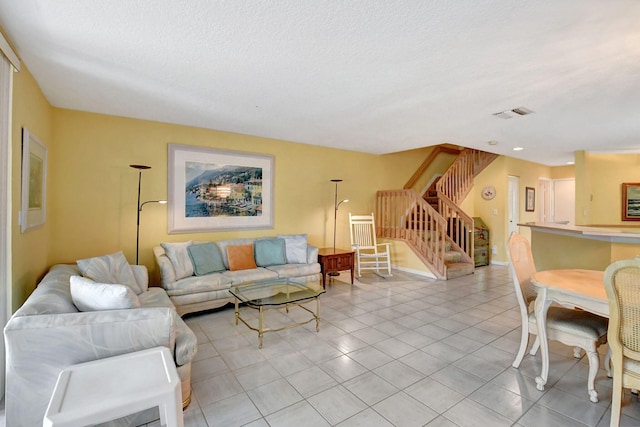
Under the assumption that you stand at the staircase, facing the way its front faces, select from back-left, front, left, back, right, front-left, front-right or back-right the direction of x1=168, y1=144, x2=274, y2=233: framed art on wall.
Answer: right

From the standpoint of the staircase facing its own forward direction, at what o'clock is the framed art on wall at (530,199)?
The framed art on wall is roughly at 9 o'clock from the staircase.

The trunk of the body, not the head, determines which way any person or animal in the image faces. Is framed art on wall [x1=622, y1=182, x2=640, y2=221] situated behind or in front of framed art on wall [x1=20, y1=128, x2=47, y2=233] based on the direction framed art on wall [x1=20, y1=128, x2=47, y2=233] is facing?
in front

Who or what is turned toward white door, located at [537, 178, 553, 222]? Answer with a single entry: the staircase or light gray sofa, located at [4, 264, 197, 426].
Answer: the light gray sofa

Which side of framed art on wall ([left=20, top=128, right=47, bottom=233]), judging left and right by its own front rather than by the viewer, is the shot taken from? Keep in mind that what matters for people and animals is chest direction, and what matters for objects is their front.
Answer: right

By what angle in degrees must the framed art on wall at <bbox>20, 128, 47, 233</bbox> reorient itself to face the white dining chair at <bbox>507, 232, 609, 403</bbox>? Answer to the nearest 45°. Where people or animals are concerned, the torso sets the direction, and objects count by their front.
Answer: approximately 45° to its right

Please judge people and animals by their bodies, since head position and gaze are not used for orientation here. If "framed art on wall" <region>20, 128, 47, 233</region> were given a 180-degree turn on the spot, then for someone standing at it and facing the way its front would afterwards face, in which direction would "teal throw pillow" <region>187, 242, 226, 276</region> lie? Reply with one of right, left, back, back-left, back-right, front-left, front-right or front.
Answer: back

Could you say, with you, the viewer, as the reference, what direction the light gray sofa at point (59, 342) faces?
facing to the right of the viewer

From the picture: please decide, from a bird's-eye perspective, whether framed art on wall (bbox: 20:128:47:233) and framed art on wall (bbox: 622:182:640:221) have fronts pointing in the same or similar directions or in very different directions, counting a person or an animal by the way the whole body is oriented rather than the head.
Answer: very different directions

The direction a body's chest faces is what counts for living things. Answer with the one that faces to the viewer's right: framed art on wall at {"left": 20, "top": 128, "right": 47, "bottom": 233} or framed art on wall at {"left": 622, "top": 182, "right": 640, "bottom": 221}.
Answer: framed art on wall at {"left": 20, "top": 128, "right": 47, "bottom": 233}

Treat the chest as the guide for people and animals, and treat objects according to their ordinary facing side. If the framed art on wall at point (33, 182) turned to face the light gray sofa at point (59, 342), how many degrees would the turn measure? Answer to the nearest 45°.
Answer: approximately 90° to its right

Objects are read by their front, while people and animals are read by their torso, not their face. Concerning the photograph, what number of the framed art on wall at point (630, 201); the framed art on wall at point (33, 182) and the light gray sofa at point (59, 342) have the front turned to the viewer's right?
2

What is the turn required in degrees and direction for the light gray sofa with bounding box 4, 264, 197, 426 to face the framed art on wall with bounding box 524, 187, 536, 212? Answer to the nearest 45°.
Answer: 0° — it already faces it

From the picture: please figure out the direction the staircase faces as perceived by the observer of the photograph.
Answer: facing the viewer and to the right of the viewer

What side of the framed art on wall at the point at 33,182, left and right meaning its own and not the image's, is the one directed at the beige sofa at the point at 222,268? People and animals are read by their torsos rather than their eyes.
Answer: front

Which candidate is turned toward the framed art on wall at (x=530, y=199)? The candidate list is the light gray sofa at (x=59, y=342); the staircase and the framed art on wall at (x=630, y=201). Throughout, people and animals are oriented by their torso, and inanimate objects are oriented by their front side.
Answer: the light gray sofa

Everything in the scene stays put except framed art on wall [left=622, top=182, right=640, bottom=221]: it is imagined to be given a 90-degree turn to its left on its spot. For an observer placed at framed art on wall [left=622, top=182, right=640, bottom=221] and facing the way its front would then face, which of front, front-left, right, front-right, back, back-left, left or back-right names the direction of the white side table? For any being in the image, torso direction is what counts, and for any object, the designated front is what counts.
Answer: right

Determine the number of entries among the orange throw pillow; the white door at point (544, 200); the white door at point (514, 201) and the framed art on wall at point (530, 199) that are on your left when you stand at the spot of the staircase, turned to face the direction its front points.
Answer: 3

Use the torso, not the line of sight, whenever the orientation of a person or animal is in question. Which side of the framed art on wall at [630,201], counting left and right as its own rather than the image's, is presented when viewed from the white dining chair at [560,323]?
front
